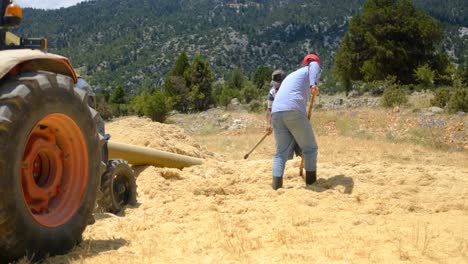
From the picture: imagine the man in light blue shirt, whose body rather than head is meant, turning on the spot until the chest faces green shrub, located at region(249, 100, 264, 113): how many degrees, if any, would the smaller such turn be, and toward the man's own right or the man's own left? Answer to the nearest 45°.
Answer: approximately 45° to the man's own left

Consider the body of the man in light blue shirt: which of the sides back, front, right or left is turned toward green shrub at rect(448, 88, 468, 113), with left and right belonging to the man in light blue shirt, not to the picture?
front

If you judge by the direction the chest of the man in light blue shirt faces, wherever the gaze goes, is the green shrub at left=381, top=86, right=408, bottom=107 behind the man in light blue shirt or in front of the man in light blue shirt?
in front

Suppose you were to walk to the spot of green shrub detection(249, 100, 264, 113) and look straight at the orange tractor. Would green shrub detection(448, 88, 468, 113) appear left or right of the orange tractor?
left

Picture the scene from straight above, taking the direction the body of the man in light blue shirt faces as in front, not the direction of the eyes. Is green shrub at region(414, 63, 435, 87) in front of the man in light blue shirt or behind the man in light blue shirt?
in front

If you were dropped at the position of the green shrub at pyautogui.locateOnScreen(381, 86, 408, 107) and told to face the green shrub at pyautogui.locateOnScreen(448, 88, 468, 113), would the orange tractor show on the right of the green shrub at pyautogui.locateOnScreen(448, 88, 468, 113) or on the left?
right

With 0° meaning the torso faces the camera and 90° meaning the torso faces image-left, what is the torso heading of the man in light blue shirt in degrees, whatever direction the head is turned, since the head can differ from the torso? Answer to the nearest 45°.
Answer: approximately 225°

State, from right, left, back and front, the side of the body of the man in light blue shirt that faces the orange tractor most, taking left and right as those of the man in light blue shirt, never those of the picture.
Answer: back
